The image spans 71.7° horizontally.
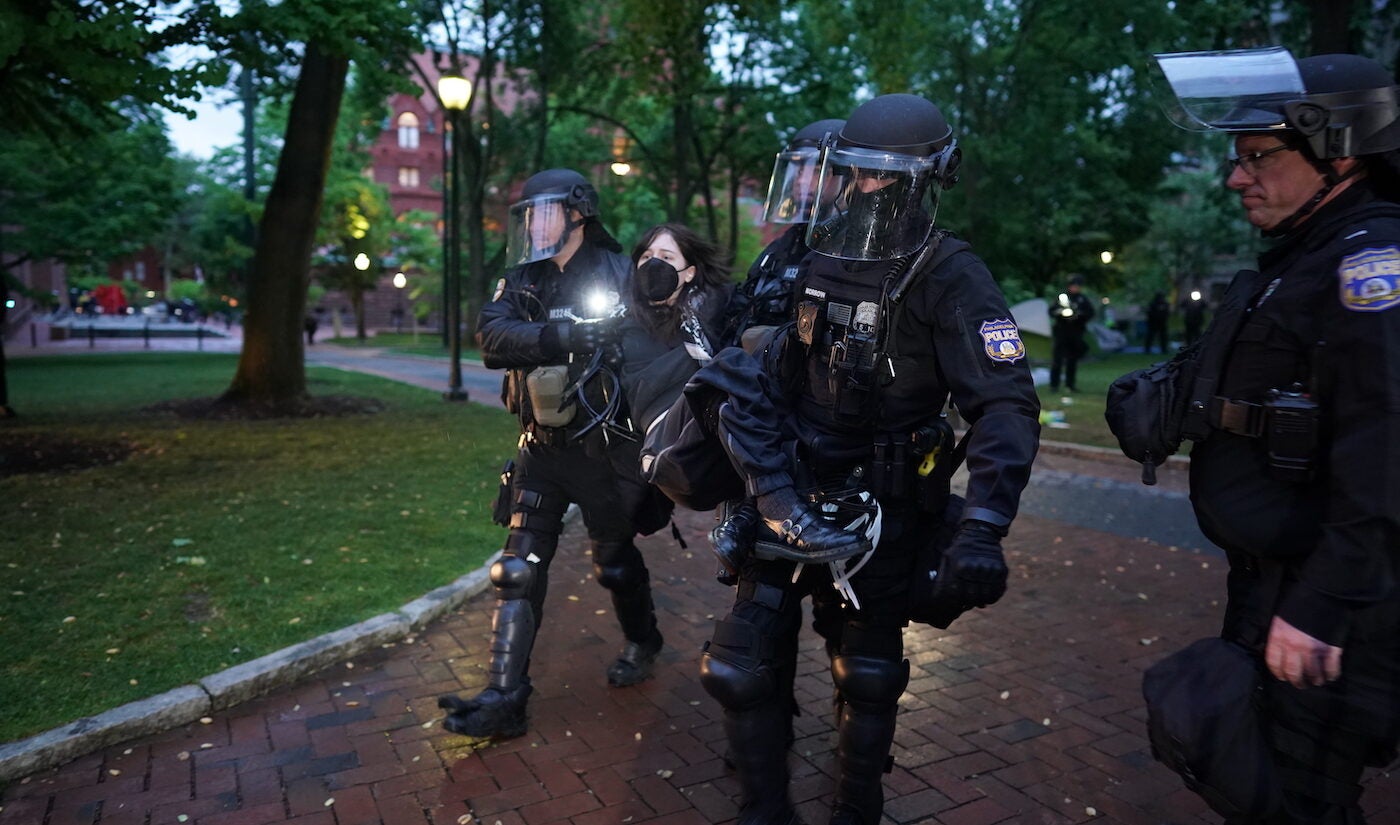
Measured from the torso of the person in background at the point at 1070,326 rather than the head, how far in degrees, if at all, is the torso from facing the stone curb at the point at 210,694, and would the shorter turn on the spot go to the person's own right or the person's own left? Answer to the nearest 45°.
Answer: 0° — they already face it

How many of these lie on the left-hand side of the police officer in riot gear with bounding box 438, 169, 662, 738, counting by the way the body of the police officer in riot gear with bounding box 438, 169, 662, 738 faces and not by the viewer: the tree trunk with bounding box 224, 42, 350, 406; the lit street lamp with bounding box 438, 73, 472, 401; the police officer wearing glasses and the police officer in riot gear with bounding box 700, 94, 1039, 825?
2

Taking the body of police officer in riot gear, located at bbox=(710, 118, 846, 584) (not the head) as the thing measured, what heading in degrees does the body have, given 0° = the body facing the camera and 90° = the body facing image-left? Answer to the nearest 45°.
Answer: approximately 45°

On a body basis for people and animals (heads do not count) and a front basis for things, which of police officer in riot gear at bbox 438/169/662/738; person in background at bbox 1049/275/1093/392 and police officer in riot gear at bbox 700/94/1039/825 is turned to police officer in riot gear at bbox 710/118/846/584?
the person in background

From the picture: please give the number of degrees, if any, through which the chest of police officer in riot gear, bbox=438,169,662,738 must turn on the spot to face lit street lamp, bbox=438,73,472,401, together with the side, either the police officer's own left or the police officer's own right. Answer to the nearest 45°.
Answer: approximately 135° to the police officer's own right

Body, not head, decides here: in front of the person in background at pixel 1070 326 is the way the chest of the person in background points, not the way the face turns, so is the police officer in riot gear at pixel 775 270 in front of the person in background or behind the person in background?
in front

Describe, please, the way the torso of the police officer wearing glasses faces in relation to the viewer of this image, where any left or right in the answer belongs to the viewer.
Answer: facing to the left of the viewer

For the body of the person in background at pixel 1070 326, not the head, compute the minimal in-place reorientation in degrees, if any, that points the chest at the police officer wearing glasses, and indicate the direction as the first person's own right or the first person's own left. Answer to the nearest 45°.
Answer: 0° — they already face them

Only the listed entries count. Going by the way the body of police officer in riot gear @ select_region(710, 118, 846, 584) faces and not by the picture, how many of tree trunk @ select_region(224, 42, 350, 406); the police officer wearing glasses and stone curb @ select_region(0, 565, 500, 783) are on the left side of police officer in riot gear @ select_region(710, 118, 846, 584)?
1

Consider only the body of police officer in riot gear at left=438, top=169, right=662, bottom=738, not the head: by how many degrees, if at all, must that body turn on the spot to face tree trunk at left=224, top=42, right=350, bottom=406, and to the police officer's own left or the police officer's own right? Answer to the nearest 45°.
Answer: approximately 135° to the police officer's own right

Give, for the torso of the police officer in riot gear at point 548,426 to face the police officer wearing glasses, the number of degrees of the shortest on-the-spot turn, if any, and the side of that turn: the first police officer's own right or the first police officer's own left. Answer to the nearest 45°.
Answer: approximately 90° to the first police officer's own left

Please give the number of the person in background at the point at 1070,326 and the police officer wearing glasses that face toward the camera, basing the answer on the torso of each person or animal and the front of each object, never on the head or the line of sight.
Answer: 1

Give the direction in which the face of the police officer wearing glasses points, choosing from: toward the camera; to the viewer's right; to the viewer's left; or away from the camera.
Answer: to the viewer's left

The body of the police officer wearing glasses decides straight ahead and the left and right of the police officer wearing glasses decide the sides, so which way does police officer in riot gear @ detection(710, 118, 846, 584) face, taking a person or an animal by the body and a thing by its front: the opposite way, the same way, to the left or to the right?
to the left

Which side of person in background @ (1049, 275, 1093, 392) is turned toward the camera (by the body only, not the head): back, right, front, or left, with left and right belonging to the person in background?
front

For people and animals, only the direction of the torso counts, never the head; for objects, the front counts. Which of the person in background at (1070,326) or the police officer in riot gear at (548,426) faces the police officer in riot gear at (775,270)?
the person in background

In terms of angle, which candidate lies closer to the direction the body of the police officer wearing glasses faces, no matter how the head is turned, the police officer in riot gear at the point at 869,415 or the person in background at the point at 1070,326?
the police officer in riot gear

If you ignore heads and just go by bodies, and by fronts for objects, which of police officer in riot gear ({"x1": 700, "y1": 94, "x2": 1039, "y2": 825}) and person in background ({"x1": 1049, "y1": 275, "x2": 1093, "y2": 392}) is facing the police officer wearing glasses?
the person in background
